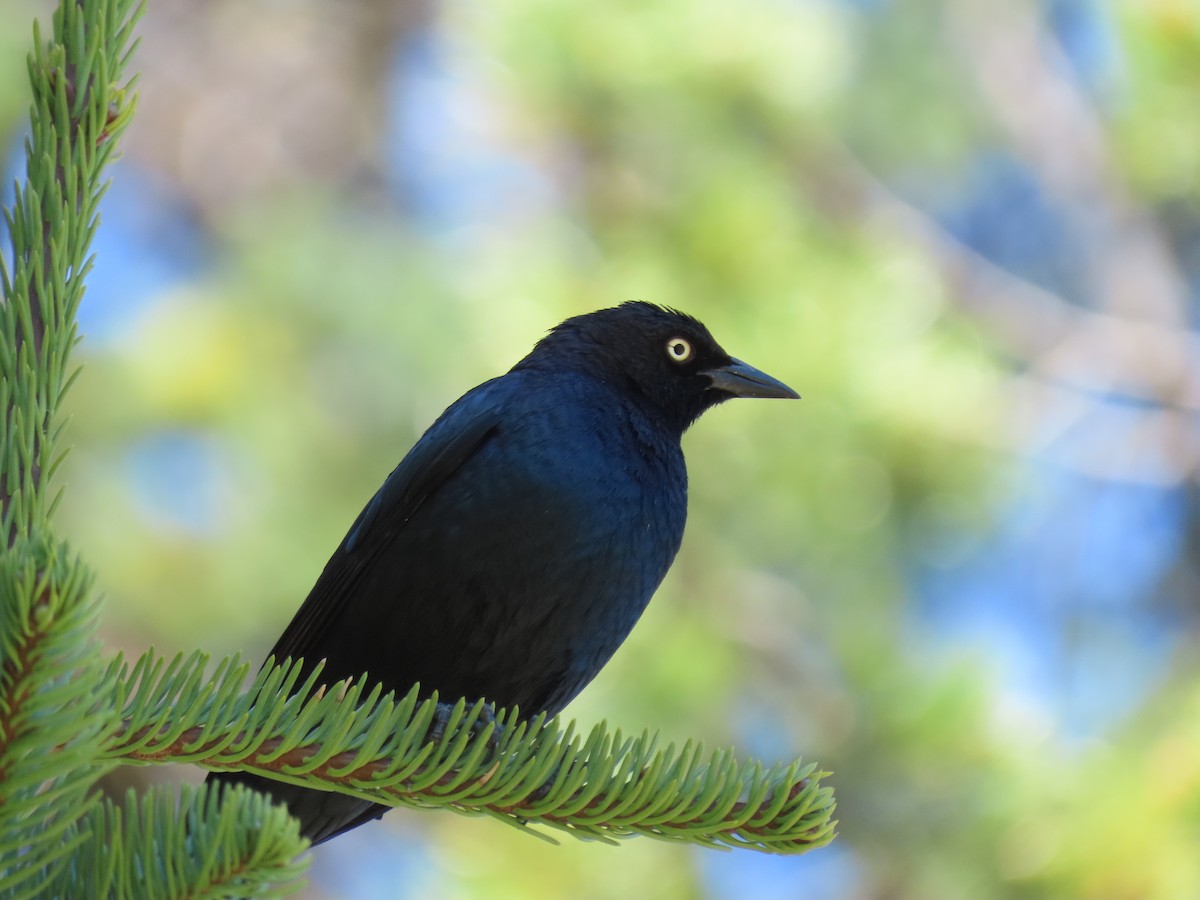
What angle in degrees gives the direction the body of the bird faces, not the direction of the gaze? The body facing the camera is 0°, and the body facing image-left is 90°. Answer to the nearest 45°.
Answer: approximately 270°
